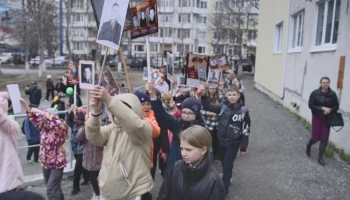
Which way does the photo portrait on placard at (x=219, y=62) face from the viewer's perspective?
toward the camera

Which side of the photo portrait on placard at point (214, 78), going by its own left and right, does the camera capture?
front

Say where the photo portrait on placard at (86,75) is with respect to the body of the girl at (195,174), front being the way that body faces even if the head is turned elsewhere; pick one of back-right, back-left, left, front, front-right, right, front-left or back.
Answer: right

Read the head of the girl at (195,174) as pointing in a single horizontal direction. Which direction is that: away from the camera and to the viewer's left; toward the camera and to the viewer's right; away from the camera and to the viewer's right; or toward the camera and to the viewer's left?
toward the camera and to the viewer's left

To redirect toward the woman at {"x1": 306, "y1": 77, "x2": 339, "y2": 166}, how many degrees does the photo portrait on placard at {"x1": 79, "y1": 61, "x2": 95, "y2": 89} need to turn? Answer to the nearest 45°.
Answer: approximately 90° to its left

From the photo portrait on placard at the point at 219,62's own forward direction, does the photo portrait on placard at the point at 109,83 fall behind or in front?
in front

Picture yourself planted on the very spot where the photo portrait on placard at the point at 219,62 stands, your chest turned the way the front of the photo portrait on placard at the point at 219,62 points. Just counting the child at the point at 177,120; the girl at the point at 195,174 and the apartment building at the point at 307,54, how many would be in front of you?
2

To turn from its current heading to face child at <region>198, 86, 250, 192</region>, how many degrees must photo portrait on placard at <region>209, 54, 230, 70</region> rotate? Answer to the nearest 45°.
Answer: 0° — it already faces them

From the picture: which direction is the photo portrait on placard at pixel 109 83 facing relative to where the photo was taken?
toward the camera

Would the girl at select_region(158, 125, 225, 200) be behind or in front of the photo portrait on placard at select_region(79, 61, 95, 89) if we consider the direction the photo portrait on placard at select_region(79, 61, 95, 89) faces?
in front

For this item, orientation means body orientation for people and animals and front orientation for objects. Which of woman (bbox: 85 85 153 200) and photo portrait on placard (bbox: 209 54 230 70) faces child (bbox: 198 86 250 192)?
the photo portrait on placard

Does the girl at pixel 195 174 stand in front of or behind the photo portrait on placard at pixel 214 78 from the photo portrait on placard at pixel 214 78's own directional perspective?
in front
